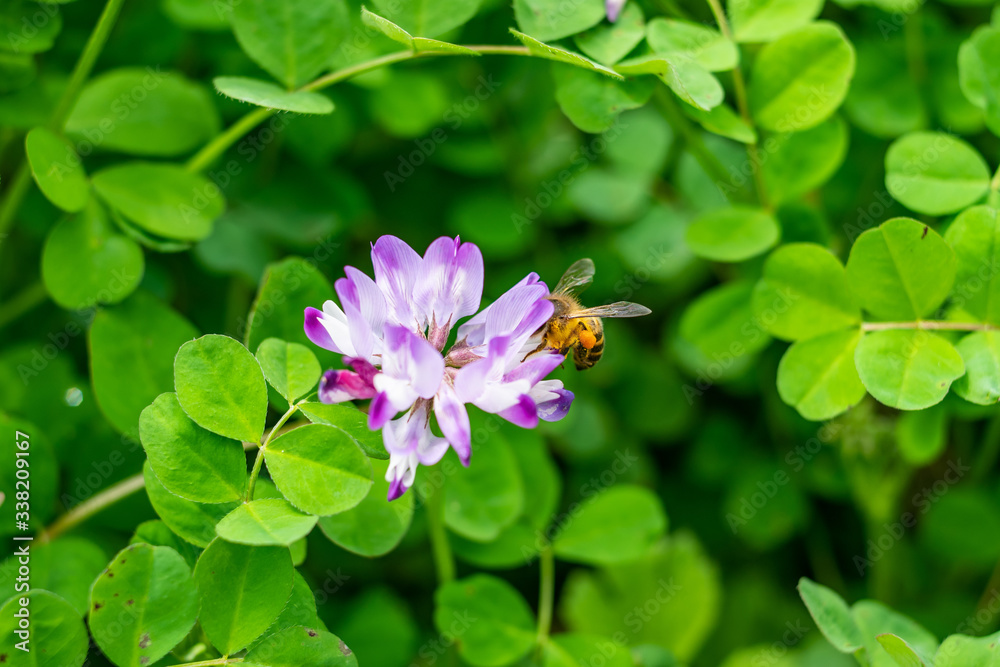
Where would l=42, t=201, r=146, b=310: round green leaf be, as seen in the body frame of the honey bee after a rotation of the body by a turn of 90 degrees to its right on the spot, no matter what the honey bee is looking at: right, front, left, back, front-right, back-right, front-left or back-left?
left

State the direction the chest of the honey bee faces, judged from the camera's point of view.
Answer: to the viewer's left

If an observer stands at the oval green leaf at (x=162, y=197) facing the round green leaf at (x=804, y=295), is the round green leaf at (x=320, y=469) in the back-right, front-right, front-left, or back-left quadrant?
front-right

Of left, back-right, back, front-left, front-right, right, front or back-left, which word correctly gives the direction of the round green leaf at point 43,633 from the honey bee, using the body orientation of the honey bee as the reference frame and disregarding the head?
front-left

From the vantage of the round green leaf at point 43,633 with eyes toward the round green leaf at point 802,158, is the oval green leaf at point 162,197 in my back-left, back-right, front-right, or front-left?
front-left
